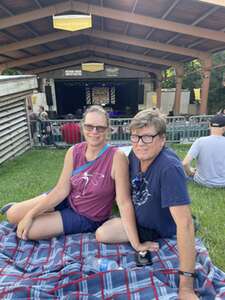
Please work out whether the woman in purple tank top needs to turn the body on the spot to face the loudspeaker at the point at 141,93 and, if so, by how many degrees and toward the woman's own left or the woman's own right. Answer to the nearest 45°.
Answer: approximately 135° to the woman's own right

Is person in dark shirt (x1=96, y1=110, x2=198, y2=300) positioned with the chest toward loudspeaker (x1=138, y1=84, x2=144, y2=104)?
no

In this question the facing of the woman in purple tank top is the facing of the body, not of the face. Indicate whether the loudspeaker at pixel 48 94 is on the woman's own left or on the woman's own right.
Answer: on the woman's own right

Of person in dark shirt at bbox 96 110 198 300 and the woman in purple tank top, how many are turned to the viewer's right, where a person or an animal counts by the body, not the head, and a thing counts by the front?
0

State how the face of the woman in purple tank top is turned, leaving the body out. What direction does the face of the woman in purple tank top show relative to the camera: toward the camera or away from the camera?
toward the camera

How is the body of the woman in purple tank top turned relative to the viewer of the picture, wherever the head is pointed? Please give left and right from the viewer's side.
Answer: facing the viewer and to the left of the viewer

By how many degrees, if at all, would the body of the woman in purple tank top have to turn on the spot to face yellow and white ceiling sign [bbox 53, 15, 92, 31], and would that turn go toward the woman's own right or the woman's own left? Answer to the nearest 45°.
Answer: approximately 135° to the woman's own right

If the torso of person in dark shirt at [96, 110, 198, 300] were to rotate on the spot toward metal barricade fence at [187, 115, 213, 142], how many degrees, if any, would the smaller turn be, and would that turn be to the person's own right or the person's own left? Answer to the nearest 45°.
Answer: approximately 135° to the person's own right

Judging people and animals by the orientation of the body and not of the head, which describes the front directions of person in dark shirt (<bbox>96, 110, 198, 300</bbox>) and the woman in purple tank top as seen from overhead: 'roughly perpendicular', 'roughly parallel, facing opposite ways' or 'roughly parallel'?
roughly parallel

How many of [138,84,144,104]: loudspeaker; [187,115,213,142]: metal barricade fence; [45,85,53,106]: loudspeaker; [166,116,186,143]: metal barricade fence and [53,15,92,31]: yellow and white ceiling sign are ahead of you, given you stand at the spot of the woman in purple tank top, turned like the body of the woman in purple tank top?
0

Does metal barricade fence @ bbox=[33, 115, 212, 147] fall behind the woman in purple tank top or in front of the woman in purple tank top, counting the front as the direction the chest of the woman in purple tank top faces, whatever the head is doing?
behind

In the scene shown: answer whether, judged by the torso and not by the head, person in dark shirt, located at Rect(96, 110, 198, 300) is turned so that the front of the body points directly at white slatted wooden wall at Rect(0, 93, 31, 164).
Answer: no

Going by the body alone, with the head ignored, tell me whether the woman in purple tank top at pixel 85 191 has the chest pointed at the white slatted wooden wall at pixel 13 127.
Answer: no

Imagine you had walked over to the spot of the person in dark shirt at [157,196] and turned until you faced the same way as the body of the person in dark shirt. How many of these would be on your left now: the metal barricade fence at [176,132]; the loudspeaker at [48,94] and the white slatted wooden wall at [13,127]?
0

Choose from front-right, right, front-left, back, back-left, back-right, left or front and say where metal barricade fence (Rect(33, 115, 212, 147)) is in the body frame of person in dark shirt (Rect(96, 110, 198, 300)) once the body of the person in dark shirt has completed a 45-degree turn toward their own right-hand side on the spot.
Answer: right
